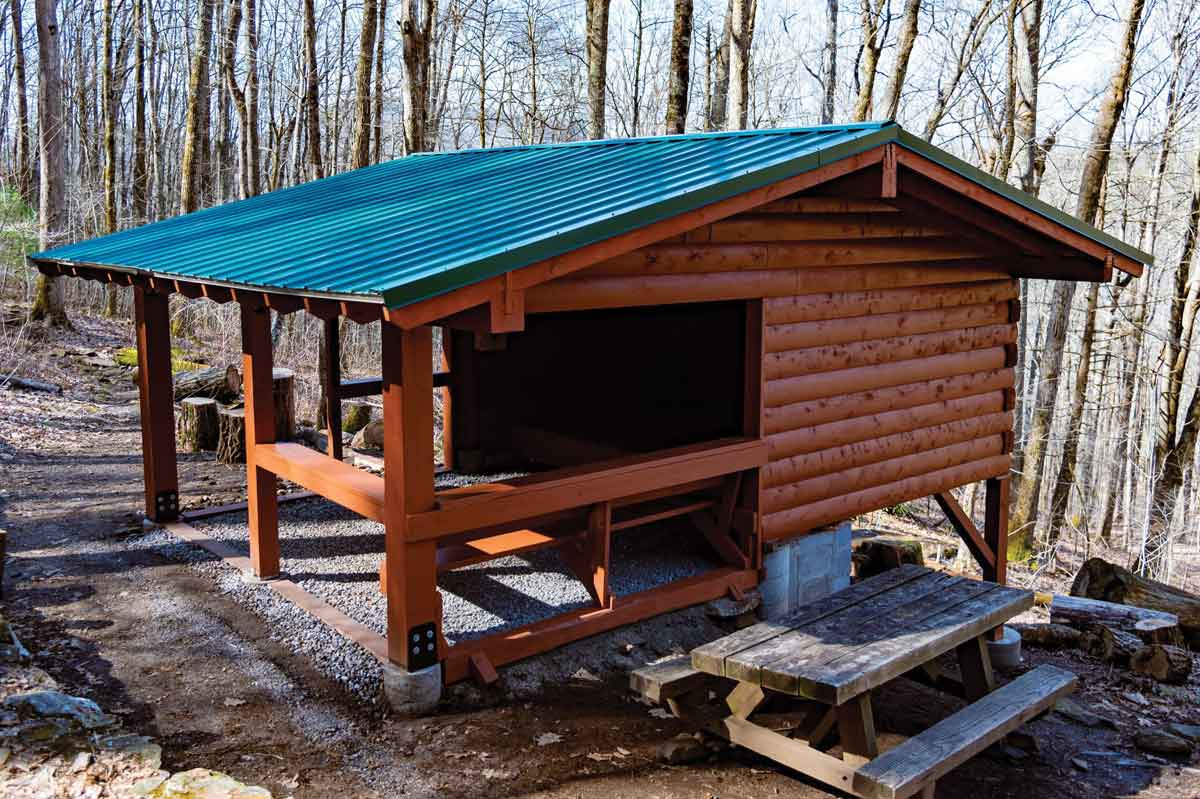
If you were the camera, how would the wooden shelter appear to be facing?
facing the viewer and to the left of the viewer

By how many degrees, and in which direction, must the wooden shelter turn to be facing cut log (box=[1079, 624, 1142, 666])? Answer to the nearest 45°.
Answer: approximately 135° to its left

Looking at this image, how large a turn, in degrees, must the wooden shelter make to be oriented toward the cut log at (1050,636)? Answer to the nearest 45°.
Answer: approximately 180°

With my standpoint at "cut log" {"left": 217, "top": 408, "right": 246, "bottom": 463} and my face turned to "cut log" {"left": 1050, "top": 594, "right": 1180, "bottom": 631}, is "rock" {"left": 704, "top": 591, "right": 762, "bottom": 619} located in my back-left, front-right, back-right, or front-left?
front-right

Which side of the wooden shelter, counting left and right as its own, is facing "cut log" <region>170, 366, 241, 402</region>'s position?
right

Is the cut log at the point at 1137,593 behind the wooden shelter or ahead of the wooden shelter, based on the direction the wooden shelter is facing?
behind

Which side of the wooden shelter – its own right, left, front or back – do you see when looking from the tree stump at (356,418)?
right

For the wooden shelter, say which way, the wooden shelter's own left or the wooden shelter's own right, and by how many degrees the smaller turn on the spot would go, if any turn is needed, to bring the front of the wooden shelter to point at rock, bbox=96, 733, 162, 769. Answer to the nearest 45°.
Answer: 0° — it already faces it

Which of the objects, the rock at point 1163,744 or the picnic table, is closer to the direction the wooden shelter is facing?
the picnic table

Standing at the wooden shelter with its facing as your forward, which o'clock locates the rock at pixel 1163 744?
The rock is roughly at 8 o'clock from the wooden shelter.
